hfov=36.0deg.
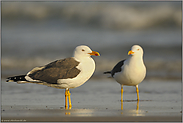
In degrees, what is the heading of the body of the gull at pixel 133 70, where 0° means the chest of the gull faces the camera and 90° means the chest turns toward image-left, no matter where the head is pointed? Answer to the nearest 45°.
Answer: approximately 315°

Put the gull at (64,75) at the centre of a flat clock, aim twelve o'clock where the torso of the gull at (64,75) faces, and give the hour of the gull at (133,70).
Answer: the gull at (133,70) is roughly at 11 o'clock from the gull at (64,75).

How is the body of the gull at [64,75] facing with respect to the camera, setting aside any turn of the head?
to the viewer's right

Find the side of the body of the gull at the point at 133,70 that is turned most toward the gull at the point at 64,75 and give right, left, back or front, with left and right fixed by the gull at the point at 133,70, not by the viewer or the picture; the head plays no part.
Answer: right
